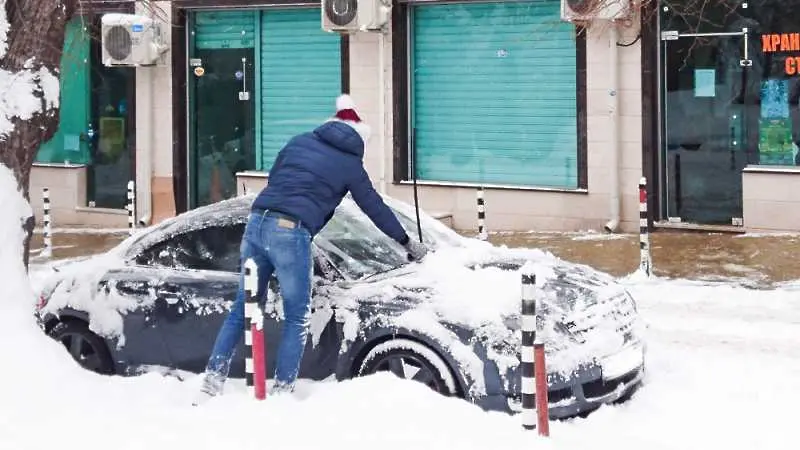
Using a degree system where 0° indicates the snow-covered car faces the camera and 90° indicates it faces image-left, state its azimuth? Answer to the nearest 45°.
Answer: approximately 315°

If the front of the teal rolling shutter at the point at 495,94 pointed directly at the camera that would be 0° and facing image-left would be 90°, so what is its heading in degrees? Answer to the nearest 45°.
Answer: approximately 0°

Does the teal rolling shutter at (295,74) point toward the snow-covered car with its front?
yes

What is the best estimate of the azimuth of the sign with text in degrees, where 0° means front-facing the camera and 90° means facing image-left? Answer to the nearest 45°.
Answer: approximately 0°

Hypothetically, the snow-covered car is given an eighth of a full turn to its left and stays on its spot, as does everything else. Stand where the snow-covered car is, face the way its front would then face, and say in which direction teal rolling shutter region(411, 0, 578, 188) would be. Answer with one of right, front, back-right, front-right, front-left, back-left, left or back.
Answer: left
